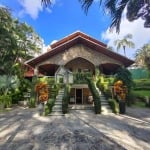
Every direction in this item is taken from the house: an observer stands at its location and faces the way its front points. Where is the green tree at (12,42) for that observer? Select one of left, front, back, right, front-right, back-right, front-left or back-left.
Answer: right

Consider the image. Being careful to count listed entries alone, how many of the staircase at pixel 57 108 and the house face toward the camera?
2

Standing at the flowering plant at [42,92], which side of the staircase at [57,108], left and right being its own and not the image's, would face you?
right

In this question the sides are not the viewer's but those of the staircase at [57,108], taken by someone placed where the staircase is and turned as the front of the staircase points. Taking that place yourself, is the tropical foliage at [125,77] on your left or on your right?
on your left

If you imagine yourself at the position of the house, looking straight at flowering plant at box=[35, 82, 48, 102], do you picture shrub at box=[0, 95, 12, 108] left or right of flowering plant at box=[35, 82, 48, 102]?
right

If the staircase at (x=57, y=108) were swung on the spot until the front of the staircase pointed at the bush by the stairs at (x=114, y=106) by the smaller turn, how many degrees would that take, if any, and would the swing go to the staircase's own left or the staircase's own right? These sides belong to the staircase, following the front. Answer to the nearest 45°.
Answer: approximately 90° to the staircase's own left

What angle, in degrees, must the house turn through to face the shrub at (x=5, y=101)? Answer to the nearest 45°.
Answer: approximately 90° to its right

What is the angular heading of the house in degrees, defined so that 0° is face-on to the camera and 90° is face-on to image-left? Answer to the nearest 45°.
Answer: approximately 0°
